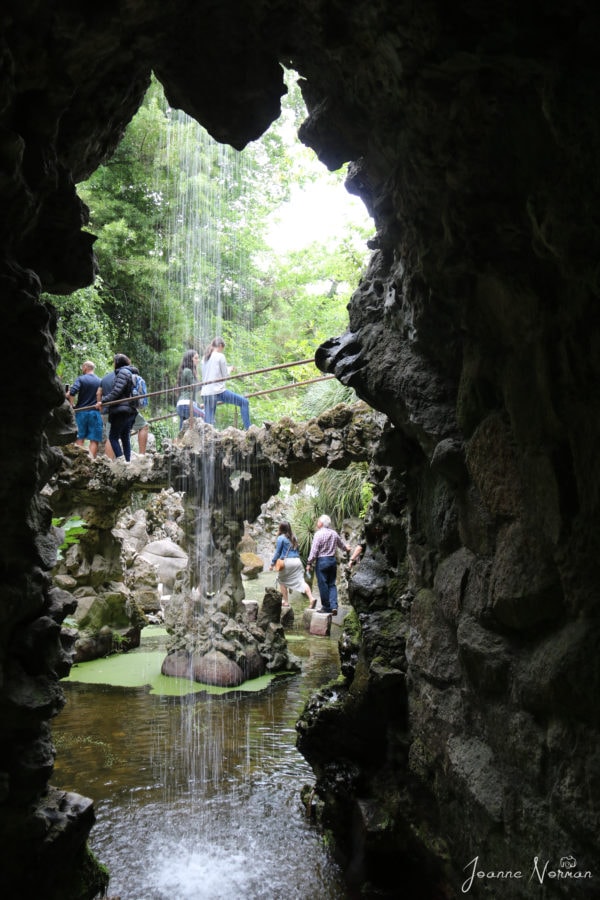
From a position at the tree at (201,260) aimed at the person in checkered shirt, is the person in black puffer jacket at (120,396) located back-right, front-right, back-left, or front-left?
front-right

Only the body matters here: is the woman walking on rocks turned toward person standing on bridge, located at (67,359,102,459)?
no

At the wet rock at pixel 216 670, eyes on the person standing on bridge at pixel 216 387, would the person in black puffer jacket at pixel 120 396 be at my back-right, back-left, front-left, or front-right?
front-left

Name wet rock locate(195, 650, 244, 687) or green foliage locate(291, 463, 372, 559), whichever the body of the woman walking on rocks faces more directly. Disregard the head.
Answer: the green foliage

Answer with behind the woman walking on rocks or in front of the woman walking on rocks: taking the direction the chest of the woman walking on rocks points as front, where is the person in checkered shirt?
behind

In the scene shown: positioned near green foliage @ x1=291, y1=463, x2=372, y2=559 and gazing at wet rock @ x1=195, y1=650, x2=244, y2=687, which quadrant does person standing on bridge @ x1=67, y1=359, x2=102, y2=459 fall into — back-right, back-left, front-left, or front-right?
front-right

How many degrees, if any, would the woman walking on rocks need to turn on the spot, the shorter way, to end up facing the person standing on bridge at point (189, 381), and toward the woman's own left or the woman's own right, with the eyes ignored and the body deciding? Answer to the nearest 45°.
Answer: approximately 90° to the woman's own left

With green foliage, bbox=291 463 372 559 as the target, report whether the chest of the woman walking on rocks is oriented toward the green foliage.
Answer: no

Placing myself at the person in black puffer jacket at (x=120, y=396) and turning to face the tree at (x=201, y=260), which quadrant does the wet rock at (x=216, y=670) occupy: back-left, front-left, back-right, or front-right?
back-right

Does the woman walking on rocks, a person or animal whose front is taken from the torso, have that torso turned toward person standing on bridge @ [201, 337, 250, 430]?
no
